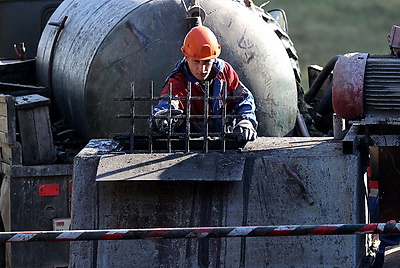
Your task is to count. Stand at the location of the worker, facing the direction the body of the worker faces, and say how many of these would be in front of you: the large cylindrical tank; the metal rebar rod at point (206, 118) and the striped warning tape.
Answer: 2

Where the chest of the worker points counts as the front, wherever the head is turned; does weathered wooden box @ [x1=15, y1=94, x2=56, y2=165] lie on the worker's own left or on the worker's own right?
on the worker's own right

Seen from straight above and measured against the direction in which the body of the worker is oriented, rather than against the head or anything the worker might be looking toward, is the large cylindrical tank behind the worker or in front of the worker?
behind

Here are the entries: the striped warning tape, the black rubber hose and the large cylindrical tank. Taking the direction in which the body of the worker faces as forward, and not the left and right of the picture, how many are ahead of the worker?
1

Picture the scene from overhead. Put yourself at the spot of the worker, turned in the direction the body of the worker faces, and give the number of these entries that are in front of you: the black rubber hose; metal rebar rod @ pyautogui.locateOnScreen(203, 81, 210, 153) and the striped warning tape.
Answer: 2

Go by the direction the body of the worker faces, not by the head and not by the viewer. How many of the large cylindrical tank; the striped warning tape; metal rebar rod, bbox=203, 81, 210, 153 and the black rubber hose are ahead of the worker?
2

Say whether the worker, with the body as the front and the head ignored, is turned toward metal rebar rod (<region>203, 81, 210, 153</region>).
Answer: yes

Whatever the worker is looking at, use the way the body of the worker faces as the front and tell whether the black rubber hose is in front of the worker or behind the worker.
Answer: behind

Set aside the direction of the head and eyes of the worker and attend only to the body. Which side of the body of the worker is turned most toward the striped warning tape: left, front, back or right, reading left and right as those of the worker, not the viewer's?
front

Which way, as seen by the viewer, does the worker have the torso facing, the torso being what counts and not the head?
toward the camera
